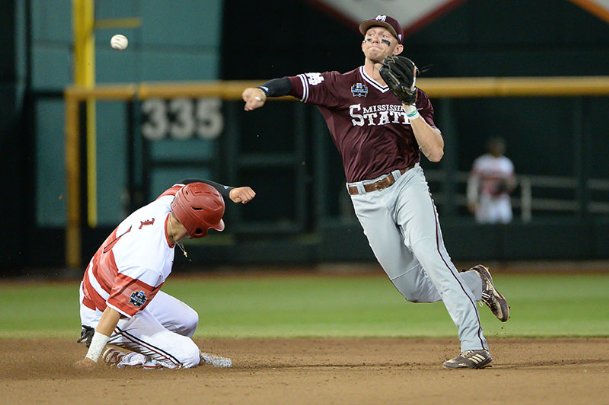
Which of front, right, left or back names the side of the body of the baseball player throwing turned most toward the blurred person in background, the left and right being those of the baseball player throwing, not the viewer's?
back

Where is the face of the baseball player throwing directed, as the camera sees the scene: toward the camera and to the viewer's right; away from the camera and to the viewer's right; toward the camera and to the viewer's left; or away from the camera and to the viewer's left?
toward the camera and to the viewer's left

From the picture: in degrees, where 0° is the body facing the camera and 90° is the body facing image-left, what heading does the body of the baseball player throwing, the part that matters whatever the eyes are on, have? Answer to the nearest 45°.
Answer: approximately 0°

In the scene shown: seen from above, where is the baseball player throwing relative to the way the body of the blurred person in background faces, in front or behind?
in front

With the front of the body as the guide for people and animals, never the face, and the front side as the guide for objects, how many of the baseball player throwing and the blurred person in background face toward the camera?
2

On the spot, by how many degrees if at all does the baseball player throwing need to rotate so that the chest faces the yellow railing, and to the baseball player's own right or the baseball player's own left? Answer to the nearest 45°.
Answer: approximately 180°

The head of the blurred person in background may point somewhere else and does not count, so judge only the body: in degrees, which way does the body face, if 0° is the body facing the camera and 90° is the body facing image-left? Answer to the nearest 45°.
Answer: approximately 0°
